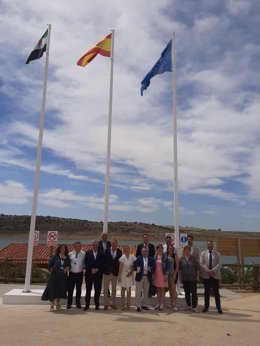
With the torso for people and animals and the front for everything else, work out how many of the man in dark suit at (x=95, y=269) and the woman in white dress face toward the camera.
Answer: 2

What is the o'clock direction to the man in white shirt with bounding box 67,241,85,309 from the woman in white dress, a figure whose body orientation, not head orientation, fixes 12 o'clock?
The man in white shirt is roughly at 3 o'clock from the woman in white dress.

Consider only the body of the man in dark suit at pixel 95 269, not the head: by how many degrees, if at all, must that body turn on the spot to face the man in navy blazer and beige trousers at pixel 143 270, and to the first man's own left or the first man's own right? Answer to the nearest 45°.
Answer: approximately 90° to the first man's own left

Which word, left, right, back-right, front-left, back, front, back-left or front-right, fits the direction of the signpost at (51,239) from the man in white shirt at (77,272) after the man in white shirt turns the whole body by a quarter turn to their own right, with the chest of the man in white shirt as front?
right

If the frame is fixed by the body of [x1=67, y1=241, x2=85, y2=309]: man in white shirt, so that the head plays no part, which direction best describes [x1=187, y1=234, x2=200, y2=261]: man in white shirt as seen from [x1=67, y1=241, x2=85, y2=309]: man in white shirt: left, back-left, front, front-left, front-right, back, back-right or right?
left

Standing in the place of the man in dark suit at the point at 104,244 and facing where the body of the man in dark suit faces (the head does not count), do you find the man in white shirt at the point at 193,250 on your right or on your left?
on your left

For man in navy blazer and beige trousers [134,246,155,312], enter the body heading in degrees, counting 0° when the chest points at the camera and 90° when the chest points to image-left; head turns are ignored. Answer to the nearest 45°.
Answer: approximately 0°

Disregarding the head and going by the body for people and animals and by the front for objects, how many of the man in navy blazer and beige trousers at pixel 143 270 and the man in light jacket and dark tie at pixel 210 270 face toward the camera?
2

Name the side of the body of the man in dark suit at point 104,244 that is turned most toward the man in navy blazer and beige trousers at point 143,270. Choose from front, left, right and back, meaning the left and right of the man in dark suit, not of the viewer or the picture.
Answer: left
